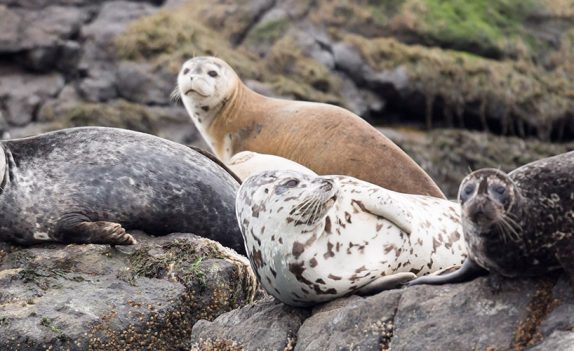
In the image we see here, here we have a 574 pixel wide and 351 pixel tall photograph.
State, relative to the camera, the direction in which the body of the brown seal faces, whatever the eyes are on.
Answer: to the viewer's left

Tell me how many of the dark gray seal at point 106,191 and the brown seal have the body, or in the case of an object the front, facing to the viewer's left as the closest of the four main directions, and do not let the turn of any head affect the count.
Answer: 2

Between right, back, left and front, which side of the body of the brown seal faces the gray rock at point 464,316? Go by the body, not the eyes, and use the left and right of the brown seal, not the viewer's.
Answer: left

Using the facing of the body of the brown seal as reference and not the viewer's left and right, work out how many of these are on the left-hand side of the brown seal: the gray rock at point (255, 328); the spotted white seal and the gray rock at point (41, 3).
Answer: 2

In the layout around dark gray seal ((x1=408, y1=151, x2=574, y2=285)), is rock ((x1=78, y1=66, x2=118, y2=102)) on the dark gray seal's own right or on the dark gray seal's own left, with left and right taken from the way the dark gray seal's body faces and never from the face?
on the dark gray seal's own right

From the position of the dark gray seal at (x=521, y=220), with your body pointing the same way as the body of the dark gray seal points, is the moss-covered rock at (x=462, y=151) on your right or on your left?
on your right

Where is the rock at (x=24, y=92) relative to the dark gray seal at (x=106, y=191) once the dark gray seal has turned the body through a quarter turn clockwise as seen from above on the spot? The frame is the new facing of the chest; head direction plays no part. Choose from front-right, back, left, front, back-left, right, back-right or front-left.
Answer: front

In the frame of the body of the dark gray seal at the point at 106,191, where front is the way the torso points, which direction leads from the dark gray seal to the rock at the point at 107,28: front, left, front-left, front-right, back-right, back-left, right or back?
right

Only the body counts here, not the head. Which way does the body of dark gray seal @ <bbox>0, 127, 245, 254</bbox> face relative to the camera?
to the viewer's left

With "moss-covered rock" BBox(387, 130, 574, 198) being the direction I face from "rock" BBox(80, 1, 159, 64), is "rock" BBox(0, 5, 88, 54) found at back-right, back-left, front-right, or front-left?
back-right

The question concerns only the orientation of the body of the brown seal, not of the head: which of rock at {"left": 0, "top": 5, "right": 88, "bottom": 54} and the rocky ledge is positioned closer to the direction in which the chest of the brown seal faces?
the rock
